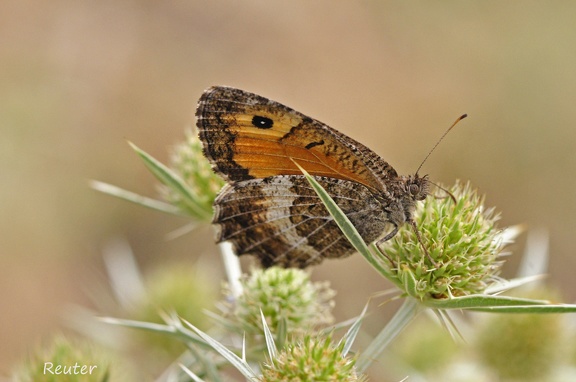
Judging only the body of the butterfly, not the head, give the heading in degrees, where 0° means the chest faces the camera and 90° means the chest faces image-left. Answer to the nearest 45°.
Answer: approximately 270°
